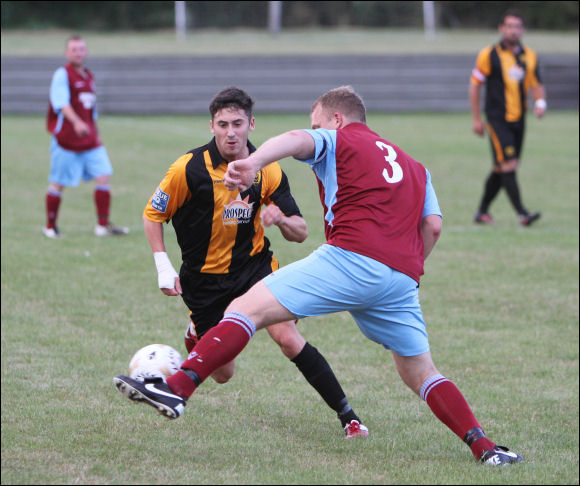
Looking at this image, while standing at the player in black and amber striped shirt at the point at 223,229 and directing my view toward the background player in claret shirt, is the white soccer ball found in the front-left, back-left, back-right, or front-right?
back-left

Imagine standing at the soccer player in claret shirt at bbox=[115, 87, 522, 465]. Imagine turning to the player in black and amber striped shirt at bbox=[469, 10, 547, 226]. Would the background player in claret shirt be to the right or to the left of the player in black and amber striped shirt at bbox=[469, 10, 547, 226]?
left

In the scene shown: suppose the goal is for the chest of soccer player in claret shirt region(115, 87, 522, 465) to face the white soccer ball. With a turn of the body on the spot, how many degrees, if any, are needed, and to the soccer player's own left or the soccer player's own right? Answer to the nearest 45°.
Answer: approximately 45° to the soccer player's own left

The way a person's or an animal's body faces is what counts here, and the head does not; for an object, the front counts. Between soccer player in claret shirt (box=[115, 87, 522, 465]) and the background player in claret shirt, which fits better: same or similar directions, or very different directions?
very different directions

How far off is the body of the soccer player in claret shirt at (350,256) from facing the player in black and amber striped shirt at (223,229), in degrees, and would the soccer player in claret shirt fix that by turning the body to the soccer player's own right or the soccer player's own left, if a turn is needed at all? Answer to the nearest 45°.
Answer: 0° — they already face them

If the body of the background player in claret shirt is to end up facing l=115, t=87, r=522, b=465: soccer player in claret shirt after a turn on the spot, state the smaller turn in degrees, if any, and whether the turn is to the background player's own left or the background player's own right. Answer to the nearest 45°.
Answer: approximately 45° to the background player's own right

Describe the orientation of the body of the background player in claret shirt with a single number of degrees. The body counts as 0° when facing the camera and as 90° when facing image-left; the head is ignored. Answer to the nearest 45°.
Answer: approximately 315°

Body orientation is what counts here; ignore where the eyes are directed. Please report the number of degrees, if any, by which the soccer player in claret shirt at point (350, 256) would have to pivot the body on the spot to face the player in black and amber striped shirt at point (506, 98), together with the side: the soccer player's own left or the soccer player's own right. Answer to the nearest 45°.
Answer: approximately 45° to the soccer player's own right

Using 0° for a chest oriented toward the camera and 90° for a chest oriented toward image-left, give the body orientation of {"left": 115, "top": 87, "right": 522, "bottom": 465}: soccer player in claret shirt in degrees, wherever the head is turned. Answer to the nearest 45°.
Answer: approximately 135°
